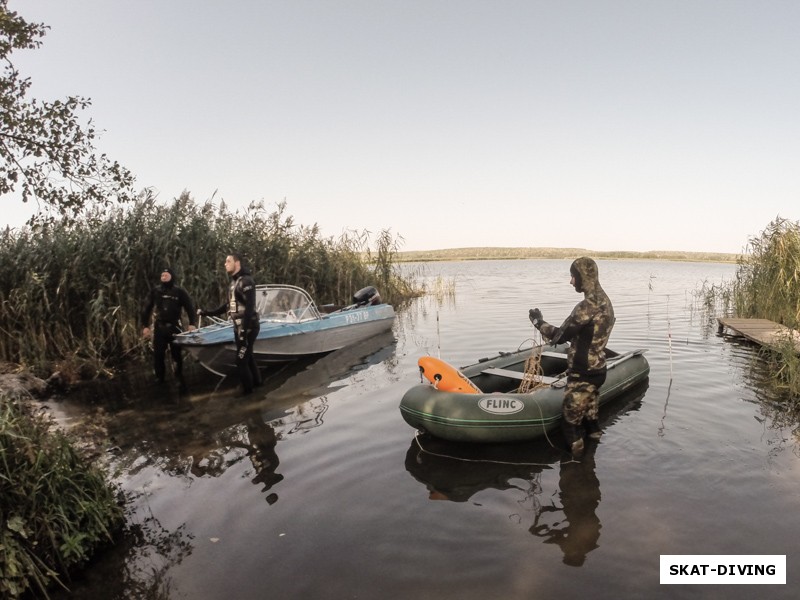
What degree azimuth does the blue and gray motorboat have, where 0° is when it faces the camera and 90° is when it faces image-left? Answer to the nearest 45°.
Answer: approximately 45°

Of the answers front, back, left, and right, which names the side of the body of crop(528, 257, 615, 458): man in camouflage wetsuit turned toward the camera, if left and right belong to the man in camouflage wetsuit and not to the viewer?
left

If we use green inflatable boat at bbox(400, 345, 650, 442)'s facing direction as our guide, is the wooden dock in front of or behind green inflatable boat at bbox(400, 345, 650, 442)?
behind

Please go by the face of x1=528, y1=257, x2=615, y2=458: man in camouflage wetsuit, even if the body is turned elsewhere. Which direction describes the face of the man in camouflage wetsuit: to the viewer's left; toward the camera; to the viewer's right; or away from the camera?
to the viewer's left

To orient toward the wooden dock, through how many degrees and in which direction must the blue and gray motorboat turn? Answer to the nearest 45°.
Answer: approximately 135° to its left

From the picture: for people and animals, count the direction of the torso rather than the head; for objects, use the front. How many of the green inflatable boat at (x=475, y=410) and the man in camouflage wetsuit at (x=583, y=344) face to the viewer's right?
0
